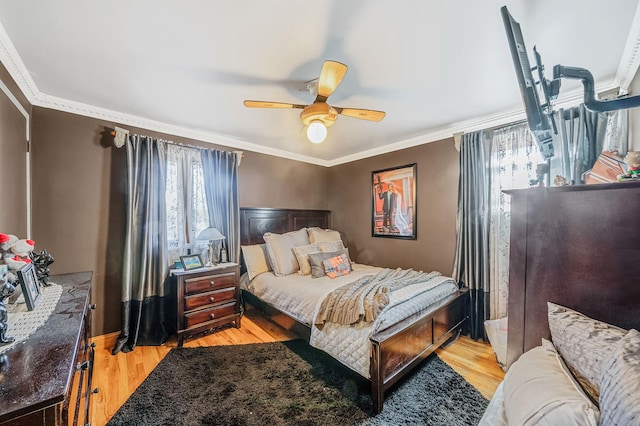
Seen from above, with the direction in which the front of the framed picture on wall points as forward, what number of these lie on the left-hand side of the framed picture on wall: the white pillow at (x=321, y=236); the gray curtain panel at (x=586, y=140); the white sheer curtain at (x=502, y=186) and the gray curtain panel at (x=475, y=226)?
3

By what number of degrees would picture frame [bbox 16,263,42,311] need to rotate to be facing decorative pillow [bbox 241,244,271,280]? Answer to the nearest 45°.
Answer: approximately 90° to its left

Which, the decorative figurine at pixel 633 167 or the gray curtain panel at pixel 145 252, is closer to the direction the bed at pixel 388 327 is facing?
the decorative figurine

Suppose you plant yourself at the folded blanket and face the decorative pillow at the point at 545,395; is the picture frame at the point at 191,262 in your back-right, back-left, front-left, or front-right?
back-right

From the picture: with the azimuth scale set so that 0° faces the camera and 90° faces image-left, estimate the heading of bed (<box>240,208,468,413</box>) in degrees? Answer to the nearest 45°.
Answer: approximately 315°

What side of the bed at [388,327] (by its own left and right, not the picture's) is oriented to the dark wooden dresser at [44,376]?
right

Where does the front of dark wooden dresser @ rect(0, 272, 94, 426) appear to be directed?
to the viewer's right

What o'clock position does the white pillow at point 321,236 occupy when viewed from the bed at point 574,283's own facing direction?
The white pillow is roughly at 4 o'clock from the bed.

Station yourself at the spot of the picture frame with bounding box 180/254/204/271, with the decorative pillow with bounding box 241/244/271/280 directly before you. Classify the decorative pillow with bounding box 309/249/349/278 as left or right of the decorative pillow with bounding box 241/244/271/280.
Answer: right

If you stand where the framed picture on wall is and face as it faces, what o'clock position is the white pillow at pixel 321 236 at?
The white pillow is roughly at 1 o'clock from the framed picture on wall.
